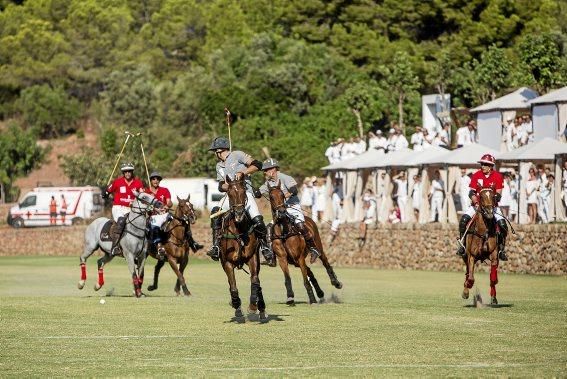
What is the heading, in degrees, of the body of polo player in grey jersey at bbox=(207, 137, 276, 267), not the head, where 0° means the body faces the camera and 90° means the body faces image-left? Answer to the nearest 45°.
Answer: approximately 45°

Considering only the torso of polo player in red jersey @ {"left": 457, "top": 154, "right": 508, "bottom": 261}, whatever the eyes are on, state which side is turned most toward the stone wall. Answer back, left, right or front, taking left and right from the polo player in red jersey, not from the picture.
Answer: back

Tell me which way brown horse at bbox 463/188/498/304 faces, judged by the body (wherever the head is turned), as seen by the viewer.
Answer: toward the camera

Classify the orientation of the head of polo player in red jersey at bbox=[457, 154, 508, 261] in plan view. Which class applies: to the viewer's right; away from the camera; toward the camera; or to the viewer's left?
toward the camera

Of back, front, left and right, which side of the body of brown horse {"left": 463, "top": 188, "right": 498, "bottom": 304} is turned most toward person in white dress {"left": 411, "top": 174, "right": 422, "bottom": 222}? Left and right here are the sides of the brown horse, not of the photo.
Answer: back

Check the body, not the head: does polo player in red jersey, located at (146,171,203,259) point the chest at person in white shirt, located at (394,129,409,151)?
no

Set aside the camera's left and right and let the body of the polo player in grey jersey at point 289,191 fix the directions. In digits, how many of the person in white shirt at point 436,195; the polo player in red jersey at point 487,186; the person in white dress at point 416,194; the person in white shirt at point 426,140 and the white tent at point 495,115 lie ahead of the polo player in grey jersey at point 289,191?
0

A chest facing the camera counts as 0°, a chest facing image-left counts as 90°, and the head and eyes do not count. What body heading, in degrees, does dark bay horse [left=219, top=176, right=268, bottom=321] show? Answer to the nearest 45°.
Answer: approximately 0°

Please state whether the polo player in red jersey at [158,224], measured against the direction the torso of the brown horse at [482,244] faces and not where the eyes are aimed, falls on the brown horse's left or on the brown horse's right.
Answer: on the brown horse's right

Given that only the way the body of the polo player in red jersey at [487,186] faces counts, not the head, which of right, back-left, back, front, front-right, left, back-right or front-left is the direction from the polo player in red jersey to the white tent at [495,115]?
back

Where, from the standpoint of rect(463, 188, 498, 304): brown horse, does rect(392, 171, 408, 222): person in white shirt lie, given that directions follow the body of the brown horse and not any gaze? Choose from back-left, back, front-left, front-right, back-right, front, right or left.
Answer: back

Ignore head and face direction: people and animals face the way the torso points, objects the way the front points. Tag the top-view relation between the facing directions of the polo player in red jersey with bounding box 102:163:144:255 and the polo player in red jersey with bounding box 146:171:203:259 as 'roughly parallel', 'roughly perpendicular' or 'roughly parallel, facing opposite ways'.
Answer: roughly parallel

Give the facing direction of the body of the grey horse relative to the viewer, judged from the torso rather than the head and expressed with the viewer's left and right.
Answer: facing the viewer and to the right of the viewer

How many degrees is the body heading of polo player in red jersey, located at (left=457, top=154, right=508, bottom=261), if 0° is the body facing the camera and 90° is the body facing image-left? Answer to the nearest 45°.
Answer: approximately 0°
